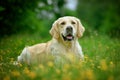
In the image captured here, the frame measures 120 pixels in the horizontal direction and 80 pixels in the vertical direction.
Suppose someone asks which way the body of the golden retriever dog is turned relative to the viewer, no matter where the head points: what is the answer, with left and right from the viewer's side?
facing the viewer and to the right of the viewer
